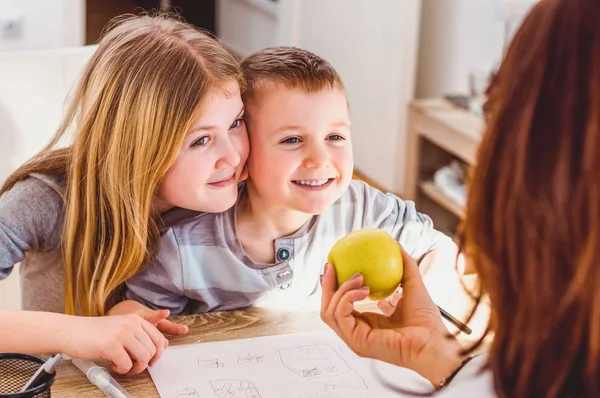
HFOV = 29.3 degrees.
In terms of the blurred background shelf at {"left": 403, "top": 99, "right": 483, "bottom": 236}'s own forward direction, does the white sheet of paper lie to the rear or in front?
in front

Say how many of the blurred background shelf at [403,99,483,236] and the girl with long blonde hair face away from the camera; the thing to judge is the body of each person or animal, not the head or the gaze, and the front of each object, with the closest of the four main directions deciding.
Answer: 0

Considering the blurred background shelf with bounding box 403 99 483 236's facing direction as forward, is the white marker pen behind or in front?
in front

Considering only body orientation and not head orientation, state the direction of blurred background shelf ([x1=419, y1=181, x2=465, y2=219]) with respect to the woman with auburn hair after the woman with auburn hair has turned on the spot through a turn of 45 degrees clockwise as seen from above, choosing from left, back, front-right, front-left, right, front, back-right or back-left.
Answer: front

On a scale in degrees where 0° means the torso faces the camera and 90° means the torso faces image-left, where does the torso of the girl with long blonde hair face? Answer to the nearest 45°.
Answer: approximately 315°

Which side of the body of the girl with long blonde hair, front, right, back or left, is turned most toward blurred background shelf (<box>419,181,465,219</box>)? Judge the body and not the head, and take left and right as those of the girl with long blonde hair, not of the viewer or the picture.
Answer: left

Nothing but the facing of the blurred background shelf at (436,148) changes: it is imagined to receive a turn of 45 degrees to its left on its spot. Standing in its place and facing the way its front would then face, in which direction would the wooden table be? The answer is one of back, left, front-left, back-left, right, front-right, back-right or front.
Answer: front

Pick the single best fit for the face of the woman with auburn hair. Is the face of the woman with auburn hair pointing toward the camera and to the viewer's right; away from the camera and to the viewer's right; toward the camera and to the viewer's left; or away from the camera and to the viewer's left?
away from the camera and to the viewer's left

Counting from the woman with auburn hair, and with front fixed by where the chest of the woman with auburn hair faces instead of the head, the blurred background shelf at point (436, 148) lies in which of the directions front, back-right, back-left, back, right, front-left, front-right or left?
front-right

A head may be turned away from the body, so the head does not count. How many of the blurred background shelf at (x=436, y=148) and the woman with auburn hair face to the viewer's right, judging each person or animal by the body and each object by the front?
0

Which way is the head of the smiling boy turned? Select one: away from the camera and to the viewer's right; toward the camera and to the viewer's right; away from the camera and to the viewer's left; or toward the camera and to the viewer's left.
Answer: toward the camera and to the viewer's right

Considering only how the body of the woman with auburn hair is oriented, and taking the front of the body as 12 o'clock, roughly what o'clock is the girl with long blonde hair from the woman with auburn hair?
The girl with long blonde hair is roughly at 12 o'clock from the woman with auburn hair.

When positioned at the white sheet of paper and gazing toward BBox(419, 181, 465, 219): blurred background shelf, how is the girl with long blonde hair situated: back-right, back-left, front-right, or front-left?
front-left

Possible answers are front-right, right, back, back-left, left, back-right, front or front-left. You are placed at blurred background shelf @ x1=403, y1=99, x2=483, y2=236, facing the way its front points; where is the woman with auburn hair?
front-left

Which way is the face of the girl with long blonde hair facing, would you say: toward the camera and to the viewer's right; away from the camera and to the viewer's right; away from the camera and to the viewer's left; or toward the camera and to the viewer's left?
toward the camera and to the viewer's right
